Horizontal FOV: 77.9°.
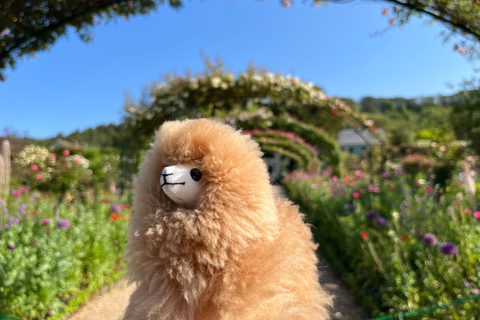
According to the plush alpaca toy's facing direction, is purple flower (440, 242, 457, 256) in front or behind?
behind

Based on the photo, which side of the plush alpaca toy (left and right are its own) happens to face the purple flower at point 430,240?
back

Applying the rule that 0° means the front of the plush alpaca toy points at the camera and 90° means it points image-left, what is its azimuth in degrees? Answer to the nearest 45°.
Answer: approximately 45°

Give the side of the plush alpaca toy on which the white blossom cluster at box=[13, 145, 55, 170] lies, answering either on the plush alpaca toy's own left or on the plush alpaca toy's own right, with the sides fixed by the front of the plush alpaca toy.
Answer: on the plush alpaca toy's own right

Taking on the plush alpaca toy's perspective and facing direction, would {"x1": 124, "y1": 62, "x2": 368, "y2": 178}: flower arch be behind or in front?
behind
